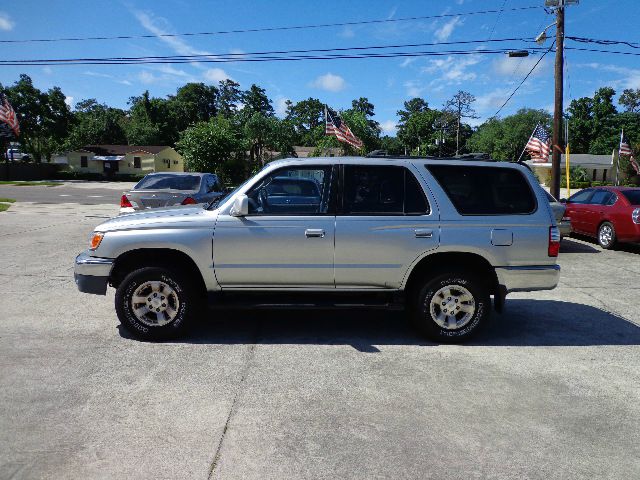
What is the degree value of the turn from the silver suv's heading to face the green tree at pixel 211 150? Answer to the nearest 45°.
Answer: approximately 90° to its right

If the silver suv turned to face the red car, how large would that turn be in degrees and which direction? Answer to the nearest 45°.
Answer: approximately 135° to its right

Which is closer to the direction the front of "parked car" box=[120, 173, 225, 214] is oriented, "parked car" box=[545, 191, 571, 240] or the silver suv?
the parked car

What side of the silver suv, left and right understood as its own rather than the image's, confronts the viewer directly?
left

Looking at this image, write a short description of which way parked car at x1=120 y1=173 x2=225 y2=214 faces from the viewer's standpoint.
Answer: facing away from the viewer and to the right of the viewer

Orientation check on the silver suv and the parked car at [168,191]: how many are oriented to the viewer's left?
1

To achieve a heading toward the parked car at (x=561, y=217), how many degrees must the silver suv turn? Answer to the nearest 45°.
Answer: approximately 135° to its right

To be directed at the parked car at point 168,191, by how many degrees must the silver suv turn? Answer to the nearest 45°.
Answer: approximately 45° to its right

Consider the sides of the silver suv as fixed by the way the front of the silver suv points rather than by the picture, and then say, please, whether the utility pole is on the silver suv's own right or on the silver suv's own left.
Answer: on the silver suv's own right
